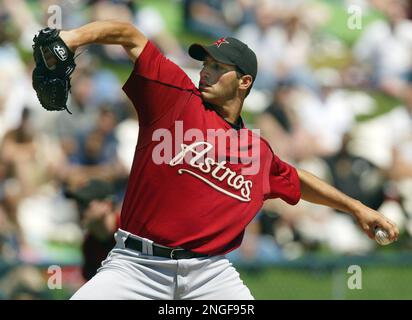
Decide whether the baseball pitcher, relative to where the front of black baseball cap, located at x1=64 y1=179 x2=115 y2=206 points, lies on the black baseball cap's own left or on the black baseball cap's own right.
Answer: on the black baseball cap's own left

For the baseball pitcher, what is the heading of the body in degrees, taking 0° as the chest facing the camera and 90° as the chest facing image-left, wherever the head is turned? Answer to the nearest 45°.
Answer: approximately 0°
